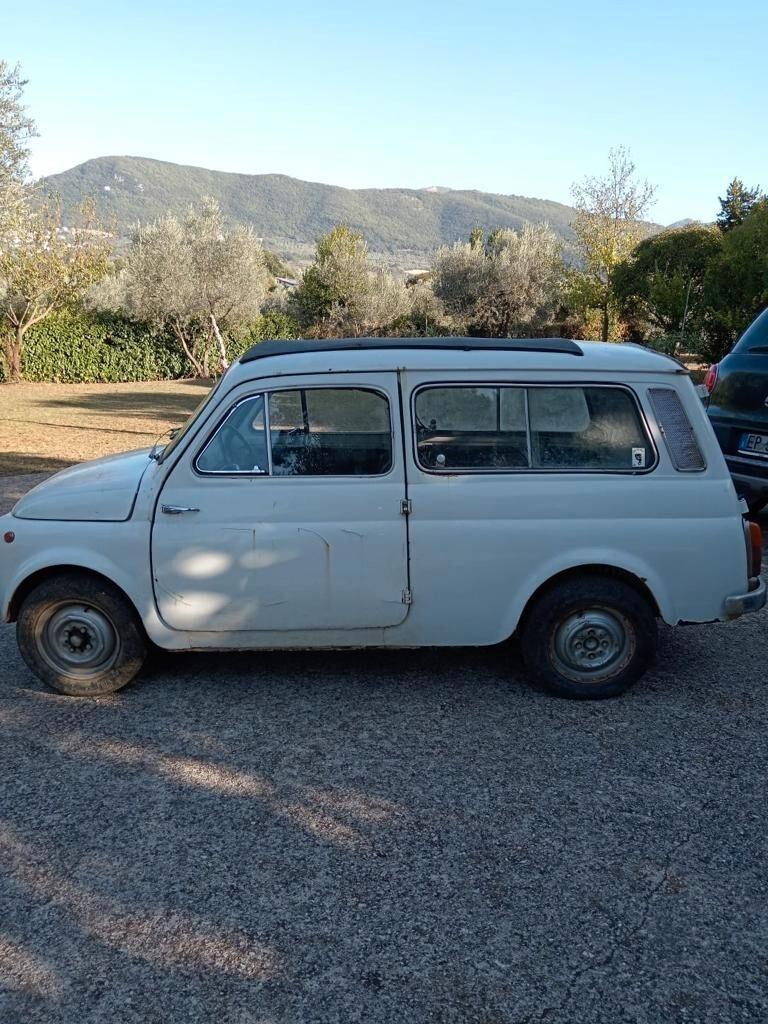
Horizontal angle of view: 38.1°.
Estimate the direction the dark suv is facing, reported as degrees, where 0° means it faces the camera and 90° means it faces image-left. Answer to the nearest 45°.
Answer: approximately 225°

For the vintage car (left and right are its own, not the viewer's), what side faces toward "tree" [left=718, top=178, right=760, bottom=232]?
right

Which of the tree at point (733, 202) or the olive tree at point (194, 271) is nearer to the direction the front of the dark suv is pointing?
the tree

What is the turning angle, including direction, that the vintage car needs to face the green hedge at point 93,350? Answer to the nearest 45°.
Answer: approximately 90° to its right

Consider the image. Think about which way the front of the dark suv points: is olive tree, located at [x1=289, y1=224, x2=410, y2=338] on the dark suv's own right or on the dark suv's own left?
on the dark suv's own left

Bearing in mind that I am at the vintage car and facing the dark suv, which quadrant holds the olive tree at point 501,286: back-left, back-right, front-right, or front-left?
front-left

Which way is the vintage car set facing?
to the viewer's left

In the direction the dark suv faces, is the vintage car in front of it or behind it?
behind

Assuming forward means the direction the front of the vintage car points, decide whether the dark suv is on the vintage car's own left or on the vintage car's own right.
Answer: on the vintage car's own right

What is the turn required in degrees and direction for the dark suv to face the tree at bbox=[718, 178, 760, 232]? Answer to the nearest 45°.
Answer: approximately 45° to its left

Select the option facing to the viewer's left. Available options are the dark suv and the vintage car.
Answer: the vintage car

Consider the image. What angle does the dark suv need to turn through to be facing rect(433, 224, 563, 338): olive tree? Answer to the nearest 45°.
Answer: approximately 45° to its left

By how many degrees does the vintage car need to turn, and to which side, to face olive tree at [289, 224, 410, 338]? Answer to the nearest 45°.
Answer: approximately 90° to its right

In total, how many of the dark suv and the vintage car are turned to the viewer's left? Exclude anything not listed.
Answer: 1
